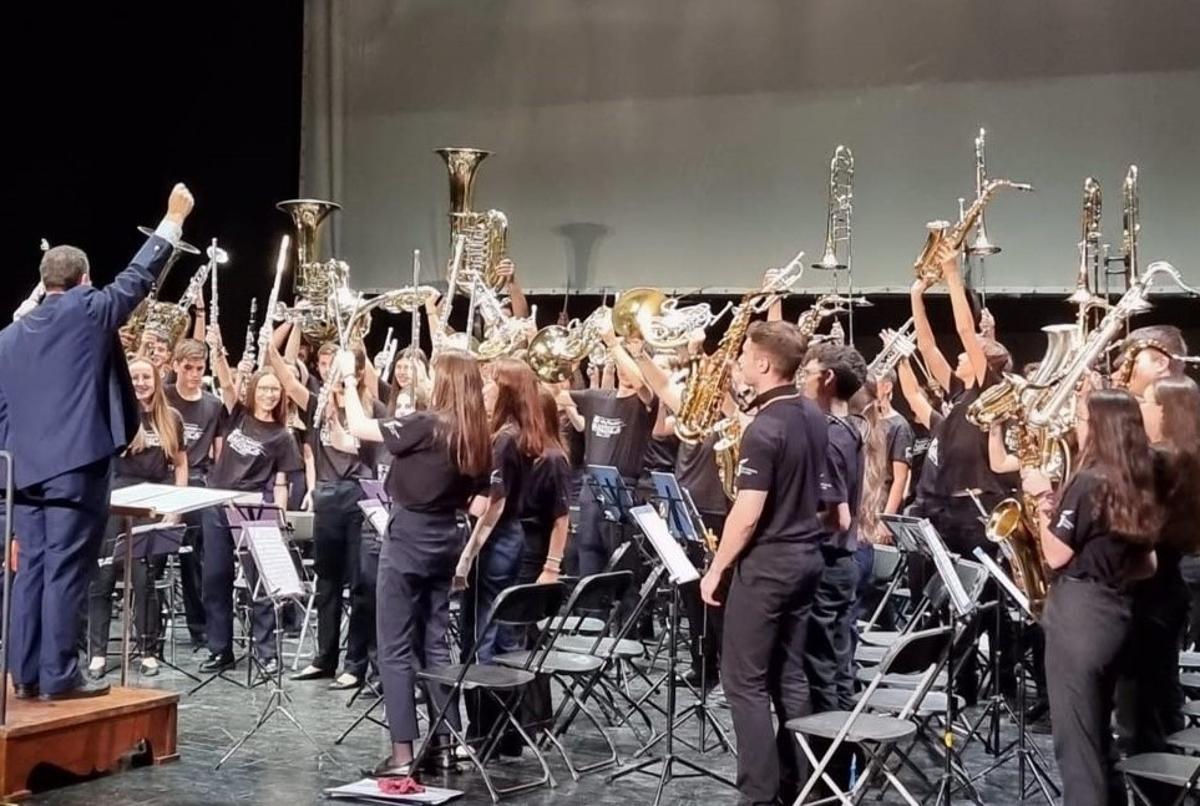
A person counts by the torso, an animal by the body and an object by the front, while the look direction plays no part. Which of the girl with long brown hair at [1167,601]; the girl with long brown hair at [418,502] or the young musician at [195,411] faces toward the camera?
the young musician

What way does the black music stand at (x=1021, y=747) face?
to the viewer's right

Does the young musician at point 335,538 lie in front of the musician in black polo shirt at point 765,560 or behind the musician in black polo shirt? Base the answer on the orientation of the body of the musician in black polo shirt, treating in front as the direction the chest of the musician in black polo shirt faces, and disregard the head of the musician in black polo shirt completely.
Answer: in front

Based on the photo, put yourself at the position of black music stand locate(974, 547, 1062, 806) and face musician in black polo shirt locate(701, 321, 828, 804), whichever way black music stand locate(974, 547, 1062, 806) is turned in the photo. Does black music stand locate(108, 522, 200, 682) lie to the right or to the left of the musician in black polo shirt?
right

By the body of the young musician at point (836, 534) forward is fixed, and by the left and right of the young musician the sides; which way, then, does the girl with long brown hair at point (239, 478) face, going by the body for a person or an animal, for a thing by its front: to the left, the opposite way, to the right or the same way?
to the left

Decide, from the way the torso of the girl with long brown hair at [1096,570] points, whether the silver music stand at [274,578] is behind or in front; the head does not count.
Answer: in front

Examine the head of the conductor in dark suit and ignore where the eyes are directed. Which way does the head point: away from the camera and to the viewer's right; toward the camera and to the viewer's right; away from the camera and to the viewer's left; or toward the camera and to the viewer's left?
away from the camera and to the viewer's right

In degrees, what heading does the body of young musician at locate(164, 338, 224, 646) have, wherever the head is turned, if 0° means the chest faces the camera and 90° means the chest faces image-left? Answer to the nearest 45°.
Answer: approximately 0°

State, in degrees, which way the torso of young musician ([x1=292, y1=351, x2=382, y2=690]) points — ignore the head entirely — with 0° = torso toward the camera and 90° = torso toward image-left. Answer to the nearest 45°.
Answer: approximately 45°

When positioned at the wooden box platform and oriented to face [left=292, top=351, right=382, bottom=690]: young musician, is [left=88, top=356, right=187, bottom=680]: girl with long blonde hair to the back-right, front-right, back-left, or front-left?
front-left

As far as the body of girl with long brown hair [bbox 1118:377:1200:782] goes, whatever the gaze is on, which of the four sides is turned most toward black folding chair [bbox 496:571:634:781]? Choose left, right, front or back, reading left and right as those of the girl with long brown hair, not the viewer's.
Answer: front

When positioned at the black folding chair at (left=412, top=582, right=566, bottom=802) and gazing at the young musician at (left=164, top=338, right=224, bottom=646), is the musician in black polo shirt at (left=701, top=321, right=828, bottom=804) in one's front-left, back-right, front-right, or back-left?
back-right

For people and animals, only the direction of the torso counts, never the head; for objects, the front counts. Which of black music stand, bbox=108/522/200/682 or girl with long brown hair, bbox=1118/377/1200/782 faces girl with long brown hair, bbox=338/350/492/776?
girl with long brown hair, bbox=1118/377/1200/782

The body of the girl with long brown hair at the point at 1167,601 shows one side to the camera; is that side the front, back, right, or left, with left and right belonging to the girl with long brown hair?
left

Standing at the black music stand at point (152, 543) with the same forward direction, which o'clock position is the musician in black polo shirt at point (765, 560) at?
The musician in black polo shirt is roughly at 5 o'clock from the black music stand.

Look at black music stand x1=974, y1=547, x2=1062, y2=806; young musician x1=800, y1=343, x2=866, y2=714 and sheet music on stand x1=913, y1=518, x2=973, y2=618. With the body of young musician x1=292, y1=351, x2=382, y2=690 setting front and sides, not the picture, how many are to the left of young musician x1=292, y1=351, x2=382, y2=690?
3

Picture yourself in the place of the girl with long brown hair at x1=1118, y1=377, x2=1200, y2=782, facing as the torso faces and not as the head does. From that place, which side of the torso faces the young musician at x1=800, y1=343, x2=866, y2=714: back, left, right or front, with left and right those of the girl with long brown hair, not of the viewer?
front
